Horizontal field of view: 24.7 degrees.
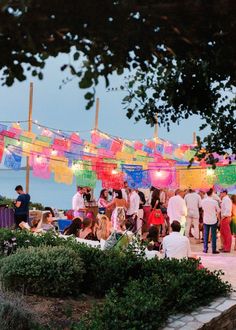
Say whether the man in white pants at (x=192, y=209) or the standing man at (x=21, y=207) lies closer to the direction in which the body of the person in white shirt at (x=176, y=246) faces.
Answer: the man in white pants

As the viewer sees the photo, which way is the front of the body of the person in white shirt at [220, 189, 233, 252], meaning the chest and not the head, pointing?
to the viewer's left

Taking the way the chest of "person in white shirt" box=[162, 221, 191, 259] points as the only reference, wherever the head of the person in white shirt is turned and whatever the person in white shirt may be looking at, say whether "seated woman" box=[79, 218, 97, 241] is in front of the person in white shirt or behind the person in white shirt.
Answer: in front

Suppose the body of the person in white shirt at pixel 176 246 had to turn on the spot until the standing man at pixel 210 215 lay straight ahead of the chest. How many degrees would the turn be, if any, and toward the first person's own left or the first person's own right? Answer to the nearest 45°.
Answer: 0° — they already face them

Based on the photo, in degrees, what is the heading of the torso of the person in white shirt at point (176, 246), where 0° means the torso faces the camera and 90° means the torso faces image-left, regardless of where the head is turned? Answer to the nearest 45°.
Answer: approximately 180°

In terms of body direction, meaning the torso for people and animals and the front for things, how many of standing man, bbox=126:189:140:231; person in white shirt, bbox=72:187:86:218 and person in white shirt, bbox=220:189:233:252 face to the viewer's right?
1

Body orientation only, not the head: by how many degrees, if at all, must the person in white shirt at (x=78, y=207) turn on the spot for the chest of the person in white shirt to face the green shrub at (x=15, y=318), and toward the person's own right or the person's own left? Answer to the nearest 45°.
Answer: approximately 90° to the person's own right

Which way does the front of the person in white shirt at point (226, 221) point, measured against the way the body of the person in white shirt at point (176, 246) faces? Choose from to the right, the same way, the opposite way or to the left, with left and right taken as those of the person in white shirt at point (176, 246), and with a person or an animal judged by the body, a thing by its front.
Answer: to the left

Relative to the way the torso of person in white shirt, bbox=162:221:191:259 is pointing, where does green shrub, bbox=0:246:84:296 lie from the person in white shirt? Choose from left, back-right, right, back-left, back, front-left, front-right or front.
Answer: back-left

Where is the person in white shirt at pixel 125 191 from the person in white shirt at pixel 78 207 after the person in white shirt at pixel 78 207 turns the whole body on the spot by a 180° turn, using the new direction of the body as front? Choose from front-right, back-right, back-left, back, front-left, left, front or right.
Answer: back-right
